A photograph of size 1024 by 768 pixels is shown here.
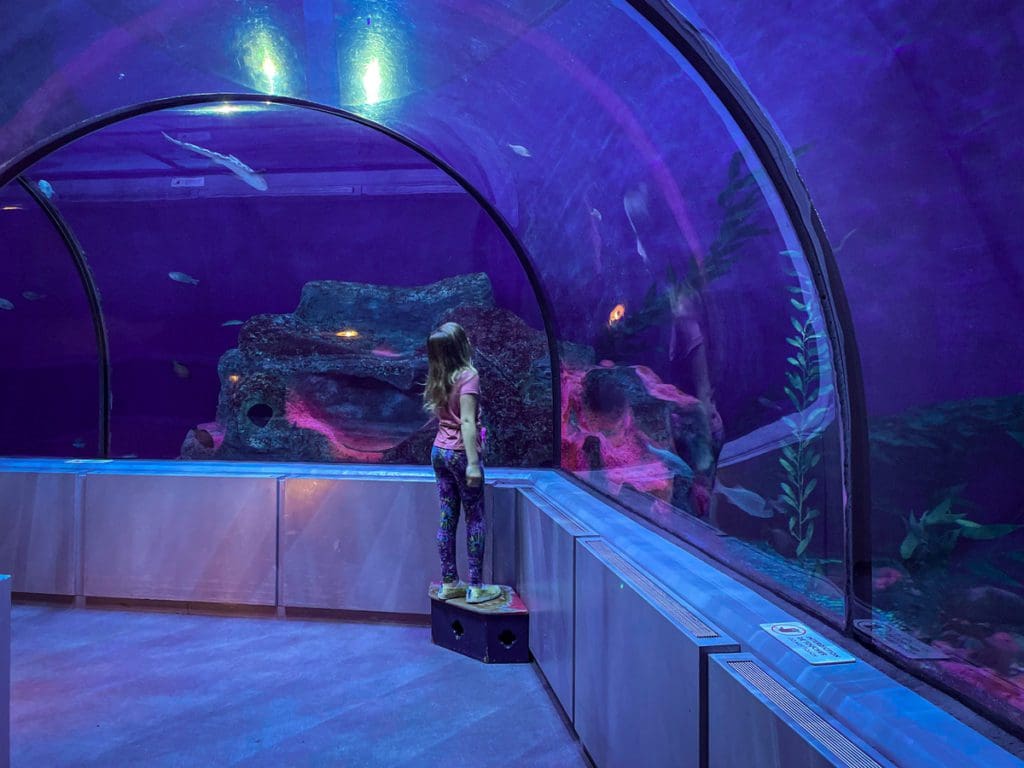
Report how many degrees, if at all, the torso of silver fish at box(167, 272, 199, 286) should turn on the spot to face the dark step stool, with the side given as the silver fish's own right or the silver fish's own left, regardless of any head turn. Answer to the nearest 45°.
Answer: approximately 135° to the silver fish's own left

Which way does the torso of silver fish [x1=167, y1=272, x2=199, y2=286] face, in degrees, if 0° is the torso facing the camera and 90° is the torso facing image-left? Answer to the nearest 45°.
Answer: approximately 90°
